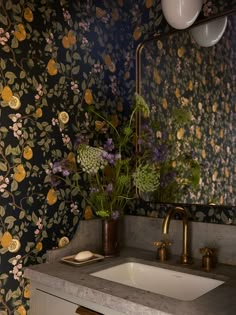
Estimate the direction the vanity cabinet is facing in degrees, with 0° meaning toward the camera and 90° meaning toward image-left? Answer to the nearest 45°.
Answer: approximately 45°
